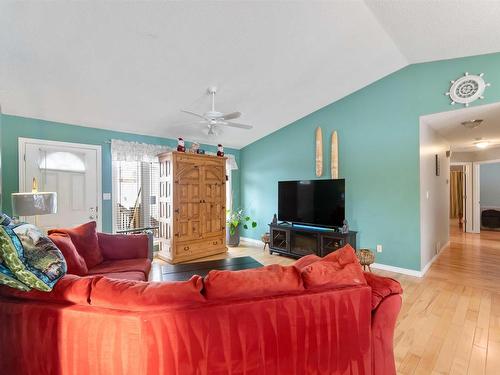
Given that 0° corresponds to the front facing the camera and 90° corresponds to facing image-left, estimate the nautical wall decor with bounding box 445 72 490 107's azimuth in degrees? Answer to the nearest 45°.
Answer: approximately 45°

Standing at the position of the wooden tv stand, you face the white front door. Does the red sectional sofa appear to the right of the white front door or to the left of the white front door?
left

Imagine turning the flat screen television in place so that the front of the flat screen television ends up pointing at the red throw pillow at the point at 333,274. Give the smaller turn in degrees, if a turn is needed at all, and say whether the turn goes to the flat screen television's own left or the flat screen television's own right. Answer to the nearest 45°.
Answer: approximately 45° to the flat screen television's own left

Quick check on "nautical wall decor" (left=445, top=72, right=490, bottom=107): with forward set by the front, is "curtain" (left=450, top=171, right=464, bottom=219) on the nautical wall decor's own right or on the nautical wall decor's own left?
on the nautical wall decor's own right

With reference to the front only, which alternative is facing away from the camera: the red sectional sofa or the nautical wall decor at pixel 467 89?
the red sectional sofa

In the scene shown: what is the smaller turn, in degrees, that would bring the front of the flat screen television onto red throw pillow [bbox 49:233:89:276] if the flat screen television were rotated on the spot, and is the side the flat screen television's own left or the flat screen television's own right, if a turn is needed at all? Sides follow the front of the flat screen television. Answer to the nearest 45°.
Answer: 0° — it already faces it

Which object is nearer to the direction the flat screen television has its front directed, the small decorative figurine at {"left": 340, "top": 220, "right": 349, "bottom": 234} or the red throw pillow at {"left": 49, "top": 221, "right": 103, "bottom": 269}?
the red throw pillow

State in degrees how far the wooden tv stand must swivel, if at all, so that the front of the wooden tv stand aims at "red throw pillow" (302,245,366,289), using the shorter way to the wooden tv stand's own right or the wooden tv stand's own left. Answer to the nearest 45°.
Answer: approximately 45° to the wooden tv stand's own left

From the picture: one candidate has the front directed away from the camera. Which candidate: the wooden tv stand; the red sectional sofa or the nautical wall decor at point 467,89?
the red sectional sofa

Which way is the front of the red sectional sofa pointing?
away from the camera

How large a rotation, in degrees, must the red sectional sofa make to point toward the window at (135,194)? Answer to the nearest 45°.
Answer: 0° — it already faces it

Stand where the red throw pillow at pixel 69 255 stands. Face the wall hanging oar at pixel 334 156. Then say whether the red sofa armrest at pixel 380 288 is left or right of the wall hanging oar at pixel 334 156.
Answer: right

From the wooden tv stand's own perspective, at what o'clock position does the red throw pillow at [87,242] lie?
The red throw pillow is roughly at 12 o'clock from the wooden tv stand.
